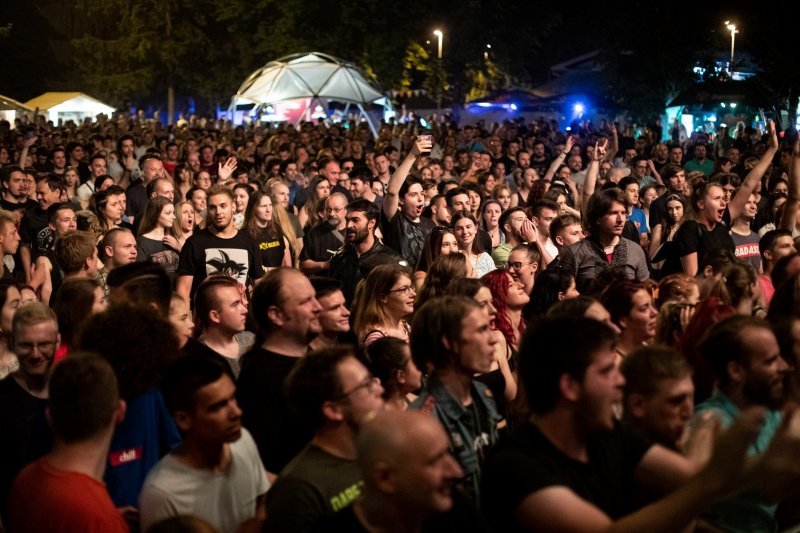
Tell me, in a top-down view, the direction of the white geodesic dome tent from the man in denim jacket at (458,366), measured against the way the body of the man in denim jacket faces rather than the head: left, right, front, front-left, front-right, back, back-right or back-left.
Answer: back-left

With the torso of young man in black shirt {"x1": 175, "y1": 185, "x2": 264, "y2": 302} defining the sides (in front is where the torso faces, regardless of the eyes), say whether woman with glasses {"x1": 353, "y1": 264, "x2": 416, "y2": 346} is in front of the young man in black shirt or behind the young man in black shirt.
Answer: in front

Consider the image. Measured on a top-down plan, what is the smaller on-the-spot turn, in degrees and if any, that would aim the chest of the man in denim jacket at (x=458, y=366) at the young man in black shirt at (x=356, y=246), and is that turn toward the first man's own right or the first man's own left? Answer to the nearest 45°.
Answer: approximately 135° to the first man's own left

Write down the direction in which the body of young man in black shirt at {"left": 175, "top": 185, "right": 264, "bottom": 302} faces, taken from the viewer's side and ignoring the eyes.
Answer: toward the camera

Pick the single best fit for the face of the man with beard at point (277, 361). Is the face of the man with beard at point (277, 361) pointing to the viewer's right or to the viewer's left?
to the viewer's right

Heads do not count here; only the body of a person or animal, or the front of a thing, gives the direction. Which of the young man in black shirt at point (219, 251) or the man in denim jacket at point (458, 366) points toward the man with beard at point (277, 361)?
the young man in black shirt
